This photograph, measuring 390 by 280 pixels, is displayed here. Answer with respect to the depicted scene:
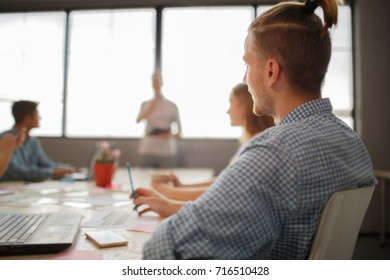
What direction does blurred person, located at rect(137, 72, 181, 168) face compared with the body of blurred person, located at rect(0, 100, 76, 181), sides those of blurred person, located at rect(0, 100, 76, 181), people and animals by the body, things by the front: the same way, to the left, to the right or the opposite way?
to the right

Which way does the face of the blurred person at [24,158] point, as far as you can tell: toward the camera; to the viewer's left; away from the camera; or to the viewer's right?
to the viewer's right

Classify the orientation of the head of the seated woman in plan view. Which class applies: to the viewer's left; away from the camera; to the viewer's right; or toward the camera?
to the viewer's left

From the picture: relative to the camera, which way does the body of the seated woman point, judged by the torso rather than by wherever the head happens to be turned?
to the viewer's left

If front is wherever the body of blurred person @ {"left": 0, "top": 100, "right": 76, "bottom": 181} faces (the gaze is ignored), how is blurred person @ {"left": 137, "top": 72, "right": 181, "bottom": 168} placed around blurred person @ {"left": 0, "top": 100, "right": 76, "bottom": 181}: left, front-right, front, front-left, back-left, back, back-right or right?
front-left

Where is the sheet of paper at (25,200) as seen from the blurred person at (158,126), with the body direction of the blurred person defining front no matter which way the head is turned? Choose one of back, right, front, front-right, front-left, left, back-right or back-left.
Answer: front

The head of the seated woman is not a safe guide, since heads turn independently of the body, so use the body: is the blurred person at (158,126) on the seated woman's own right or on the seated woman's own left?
on the seated woman's own right

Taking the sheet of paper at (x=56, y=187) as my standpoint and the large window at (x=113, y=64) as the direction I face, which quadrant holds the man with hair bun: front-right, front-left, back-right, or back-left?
back-right

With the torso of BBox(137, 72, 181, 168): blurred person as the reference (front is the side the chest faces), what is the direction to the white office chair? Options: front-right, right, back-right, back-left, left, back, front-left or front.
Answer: front

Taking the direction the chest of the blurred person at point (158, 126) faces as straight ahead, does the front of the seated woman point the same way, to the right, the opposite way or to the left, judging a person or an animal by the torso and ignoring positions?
to the right

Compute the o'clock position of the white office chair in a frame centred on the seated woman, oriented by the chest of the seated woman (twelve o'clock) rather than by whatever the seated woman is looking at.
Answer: The white office chair is roughly at 9 o'clock from the seated woman.

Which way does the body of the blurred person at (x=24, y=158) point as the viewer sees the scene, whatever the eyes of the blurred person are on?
to the viewer's right

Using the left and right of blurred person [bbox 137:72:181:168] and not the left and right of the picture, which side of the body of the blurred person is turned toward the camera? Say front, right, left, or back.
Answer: front

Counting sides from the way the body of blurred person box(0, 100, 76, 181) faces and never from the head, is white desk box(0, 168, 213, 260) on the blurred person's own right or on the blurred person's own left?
on the blurred person's own right
